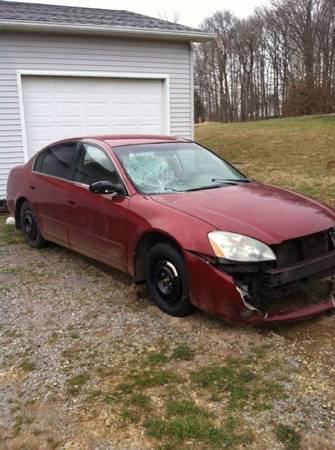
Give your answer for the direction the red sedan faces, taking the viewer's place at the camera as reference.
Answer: facing the viewer and to the right of the viewer

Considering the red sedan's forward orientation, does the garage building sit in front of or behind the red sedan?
behind
